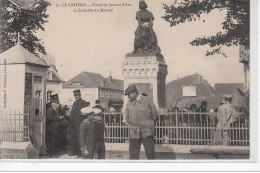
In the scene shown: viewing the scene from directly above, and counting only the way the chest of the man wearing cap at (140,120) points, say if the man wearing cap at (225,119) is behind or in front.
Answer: behind

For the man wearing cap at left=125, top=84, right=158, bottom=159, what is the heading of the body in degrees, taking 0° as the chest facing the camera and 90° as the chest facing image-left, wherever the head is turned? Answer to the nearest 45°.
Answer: approximately 45°

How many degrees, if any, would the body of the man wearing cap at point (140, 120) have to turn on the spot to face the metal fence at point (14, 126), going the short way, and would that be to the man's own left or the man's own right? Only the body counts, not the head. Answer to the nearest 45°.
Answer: approximately 45° to the man's own right

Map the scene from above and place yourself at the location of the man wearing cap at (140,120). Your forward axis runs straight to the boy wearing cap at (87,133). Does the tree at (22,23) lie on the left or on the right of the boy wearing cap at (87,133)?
right

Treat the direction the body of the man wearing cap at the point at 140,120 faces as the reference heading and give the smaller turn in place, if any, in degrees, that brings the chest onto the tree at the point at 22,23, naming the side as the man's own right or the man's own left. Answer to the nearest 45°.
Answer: approximately 135° to the man's own right
